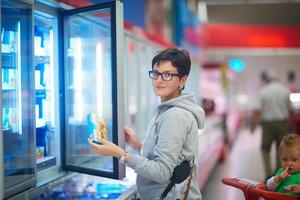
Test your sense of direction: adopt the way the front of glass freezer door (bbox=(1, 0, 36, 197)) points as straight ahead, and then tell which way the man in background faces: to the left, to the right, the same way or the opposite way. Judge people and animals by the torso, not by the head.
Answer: to the left

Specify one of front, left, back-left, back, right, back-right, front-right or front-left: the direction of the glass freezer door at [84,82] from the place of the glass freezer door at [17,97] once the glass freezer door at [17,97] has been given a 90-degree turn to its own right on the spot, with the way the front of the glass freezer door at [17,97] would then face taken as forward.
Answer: back

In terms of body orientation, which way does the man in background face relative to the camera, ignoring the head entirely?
away from the camera

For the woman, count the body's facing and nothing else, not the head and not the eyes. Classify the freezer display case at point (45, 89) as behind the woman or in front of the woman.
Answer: in front

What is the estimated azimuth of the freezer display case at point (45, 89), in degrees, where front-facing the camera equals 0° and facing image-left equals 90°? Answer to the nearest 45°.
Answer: approximately 315°

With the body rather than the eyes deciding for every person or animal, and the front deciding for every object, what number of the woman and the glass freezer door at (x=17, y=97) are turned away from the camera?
0

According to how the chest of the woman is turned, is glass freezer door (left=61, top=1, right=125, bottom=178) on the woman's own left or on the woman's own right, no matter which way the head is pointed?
on the woman's own right

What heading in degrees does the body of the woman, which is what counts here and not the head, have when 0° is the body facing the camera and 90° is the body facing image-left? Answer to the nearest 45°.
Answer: approximately 90°

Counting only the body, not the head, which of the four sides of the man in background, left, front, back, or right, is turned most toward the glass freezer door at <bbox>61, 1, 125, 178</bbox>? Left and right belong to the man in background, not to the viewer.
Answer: back

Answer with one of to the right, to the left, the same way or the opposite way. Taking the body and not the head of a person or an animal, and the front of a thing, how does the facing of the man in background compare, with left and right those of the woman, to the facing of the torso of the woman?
to the right
